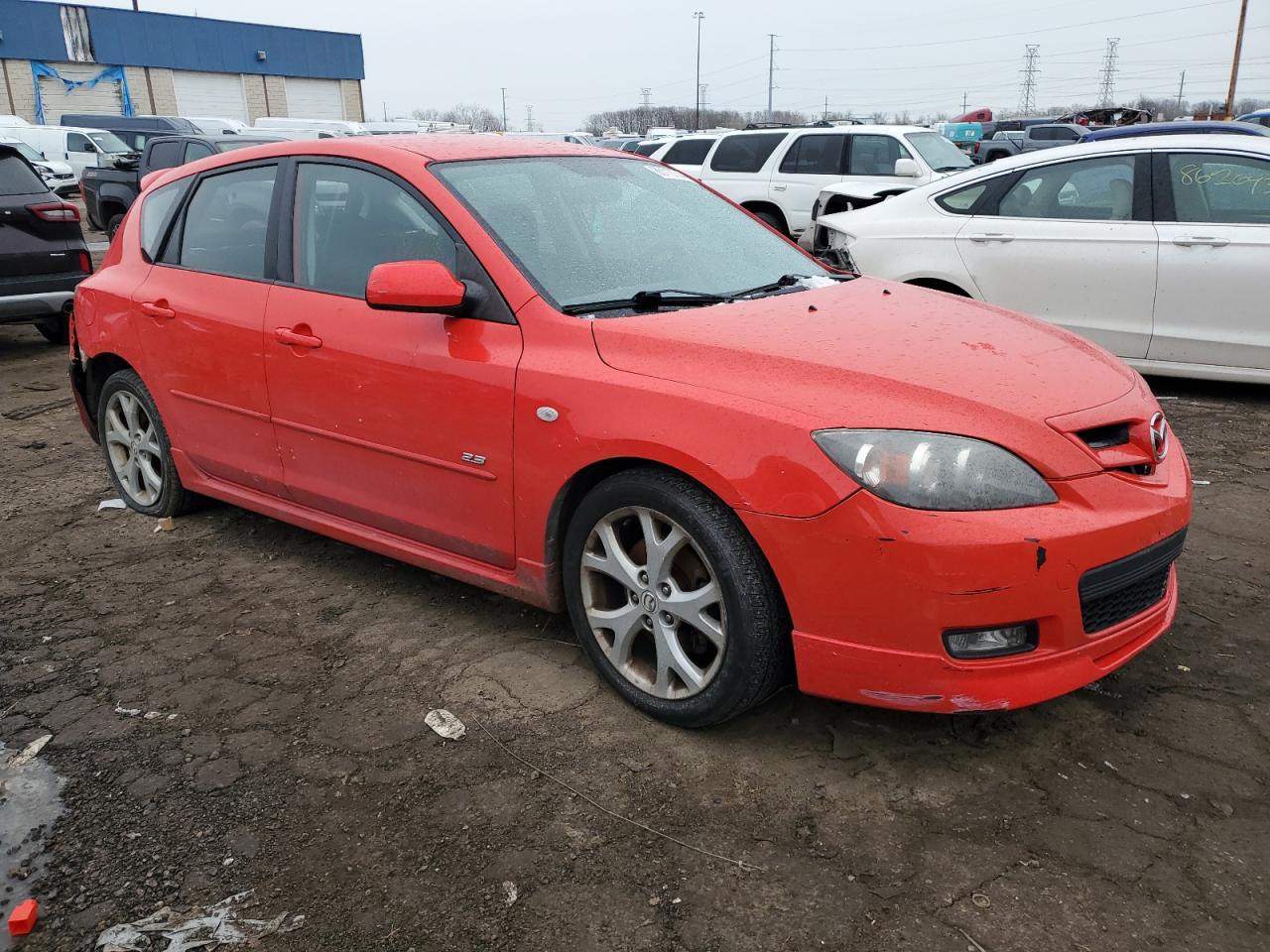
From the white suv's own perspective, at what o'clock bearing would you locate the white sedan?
The white sedan is roughly at 1 o'clock from the white suv.

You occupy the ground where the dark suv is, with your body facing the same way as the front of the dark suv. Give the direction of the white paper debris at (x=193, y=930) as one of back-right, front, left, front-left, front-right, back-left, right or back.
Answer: back-left

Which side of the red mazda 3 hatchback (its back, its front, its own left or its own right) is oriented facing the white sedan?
left

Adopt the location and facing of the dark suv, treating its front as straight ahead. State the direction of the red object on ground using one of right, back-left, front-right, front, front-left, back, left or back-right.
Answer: back-left

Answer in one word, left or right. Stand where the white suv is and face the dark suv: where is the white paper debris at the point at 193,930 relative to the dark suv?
left

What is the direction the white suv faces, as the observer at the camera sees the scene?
facing the viewer and to the right of the viewer

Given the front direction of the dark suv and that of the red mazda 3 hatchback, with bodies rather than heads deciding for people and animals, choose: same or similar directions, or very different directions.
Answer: very different directions

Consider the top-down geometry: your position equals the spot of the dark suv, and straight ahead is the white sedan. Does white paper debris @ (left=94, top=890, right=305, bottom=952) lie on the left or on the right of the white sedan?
right

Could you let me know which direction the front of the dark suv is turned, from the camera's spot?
facing away from the viewer and to the left of the viewer

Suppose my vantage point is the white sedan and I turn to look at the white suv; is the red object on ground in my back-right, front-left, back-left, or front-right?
back-left
